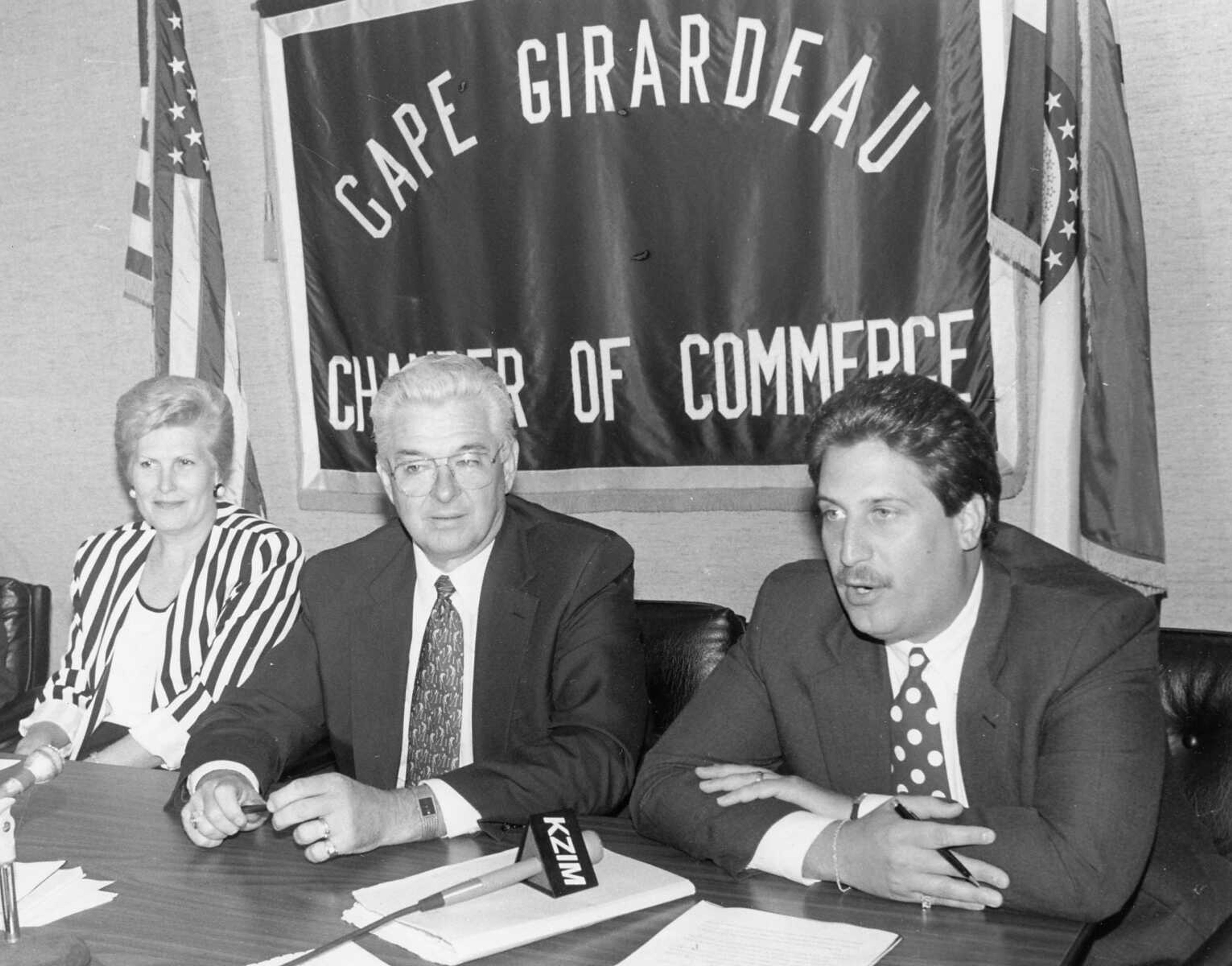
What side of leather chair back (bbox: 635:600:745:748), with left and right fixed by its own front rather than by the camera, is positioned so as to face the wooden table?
front

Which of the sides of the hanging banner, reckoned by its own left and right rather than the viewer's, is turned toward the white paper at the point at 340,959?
front

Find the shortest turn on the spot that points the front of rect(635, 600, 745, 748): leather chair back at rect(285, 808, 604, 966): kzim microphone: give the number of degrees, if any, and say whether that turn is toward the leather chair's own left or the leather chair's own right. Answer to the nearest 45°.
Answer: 0° — it already faces it

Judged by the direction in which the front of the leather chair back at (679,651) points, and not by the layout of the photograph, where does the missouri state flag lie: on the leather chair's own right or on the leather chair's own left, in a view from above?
on the leather chair's own left

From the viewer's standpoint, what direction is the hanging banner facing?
toward the camera

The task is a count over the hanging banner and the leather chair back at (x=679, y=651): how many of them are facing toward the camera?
2

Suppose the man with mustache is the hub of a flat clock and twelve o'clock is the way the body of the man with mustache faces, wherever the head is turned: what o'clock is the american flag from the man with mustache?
The american flag is roughly at 3 o'clock from the man with mustache.

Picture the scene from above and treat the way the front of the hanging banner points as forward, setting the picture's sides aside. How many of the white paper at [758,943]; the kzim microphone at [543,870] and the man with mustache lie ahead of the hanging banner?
3

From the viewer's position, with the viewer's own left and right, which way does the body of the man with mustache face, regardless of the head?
facing the viewer and to the left of the viewer

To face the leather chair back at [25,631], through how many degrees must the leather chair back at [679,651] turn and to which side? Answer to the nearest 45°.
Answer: approximately 135° to its right

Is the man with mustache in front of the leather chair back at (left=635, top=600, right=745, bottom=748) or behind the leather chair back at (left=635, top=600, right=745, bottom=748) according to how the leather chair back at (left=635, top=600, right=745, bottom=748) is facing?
in front

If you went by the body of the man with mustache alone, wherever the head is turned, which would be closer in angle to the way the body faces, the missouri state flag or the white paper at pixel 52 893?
the white paper

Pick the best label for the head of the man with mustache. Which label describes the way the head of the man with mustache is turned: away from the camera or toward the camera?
toward the camera

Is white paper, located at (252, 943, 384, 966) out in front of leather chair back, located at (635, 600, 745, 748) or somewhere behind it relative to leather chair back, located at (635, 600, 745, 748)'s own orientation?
in front

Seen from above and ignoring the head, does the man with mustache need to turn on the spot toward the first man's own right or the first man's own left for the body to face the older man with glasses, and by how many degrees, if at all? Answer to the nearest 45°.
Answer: approximately 90° to the first man's own right
